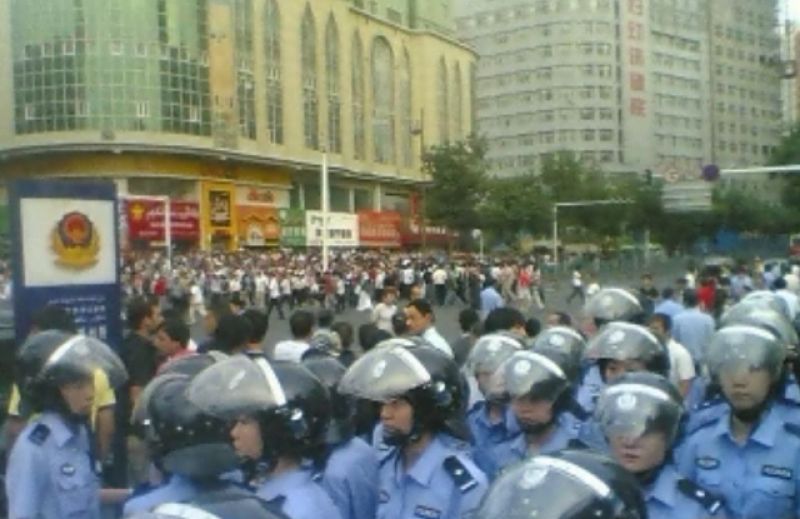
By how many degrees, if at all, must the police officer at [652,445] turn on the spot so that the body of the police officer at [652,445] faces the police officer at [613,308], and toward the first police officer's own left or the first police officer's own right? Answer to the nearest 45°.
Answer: approximately 135° to the first police officer's own right

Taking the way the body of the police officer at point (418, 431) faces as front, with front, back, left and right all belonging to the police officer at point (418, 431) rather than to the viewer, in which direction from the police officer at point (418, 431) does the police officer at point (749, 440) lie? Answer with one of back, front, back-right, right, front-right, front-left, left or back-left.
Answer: back-left

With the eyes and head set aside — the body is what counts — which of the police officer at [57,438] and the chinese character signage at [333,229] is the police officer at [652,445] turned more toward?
the police officer

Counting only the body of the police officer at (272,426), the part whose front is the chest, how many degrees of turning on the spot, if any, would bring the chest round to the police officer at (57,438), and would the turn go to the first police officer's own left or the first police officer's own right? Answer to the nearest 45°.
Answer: approximately 45° to the first police officer's own right

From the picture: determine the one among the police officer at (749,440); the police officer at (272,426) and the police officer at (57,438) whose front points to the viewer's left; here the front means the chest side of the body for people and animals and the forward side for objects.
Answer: the police officer at (272,426)

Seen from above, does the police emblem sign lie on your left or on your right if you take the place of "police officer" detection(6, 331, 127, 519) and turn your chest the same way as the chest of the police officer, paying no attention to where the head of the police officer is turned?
on your left
